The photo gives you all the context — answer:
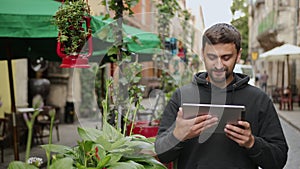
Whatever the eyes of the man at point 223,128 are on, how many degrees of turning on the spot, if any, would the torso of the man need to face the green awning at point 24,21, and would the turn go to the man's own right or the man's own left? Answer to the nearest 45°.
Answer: approximately 135° to the man's own right

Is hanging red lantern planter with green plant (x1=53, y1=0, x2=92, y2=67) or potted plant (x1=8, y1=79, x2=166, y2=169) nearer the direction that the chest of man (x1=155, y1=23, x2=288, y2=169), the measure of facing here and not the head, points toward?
the potted plant

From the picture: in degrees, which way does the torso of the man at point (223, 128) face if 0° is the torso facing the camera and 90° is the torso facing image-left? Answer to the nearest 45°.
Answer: approximately 0°

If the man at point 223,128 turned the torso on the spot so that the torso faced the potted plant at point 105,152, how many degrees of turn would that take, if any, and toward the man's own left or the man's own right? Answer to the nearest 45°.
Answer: approximately 90° to the man's own right

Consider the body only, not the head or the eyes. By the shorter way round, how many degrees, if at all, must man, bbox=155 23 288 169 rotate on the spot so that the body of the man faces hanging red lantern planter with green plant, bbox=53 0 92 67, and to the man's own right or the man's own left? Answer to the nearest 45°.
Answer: approximately 135° to the man's own right

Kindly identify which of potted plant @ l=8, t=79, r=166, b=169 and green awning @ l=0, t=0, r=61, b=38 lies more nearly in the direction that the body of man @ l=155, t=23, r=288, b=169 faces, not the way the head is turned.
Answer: the potted plant
